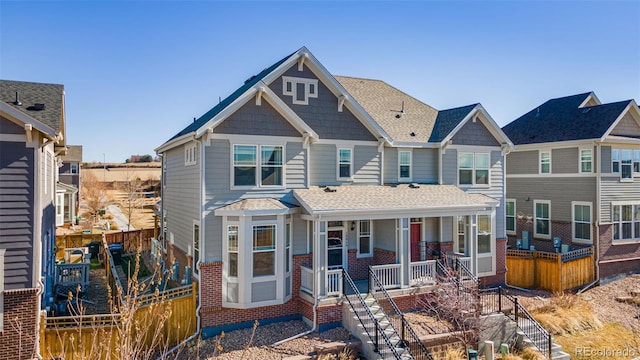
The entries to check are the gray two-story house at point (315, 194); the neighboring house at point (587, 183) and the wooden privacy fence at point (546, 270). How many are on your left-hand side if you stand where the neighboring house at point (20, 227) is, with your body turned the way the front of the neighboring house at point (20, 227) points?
3

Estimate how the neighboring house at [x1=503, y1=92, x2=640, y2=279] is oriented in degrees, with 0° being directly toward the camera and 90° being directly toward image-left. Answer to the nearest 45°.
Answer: approximately 315°

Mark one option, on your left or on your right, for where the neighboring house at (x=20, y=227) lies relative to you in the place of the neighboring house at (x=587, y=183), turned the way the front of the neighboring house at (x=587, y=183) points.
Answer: on your right

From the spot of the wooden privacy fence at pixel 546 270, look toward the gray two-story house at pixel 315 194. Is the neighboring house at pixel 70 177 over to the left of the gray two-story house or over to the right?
right

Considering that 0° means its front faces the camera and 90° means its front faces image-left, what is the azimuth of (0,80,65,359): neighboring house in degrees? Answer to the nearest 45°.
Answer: approximately 0°

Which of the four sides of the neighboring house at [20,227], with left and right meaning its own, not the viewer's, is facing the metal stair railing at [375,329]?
left

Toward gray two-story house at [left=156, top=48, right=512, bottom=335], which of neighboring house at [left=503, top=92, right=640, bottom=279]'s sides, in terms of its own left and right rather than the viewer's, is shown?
right

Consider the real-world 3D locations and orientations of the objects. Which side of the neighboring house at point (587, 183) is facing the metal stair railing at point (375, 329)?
right
